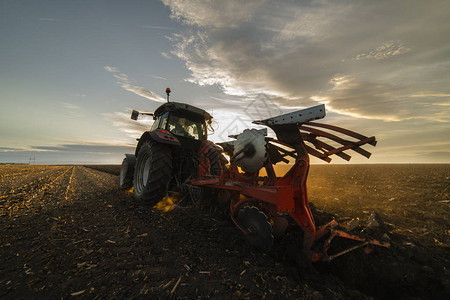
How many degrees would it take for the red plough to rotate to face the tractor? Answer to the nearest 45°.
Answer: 0° — it already faces it

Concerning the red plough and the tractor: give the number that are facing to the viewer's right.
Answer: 0

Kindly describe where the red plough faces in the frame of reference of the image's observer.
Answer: facing away from the viewer and to the left of the viewer

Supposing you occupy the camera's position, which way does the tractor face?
facing away from the viewer and to the left of the viewer

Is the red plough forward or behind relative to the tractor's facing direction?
behind
